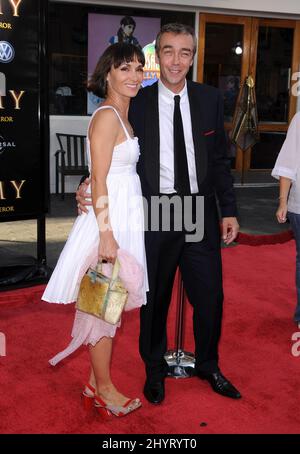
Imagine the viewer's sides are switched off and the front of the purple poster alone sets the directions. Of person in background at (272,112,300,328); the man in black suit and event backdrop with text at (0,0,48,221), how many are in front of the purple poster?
3

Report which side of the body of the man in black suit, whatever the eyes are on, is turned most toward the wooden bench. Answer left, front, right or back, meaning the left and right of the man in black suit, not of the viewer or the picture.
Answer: back

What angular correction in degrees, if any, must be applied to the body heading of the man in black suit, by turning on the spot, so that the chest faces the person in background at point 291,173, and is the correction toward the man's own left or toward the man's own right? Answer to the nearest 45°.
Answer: approximately 135° to the man's own left

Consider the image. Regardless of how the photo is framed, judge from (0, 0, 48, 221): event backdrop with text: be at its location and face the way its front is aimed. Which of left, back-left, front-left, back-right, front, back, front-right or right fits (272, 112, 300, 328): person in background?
front-left

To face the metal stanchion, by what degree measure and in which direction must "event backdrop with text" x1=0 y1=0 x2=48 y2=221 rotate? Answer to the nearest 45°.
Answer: approximately 45° to its left

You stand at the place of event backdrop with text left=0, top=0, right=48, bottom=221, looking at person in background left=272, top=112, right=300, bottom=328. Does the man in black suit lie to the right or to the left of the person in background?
right
